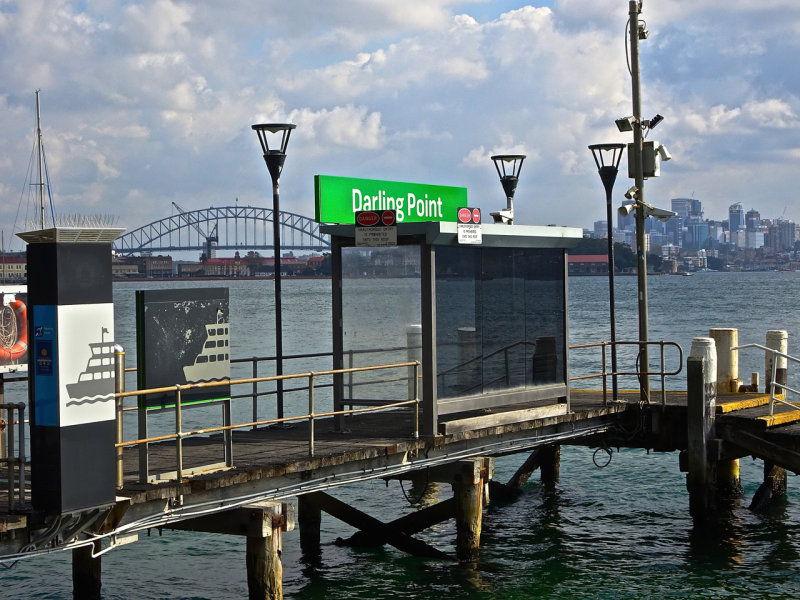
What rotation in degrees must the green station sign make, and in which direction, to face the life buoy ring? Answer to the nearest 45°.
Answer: approximately 90° to its right

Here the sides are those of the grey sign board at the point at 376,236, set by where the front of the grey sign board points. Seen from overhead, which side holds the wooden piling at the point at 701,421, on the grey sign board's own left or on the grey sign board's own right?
on the grey sign board's own left

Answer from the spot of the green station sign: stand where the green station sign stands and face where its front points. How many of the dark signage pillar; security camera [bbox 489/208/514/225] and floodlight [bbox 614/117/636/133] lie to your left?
2

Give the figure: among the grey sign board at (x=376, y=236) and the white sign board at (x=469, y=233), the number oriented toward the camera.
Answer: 2

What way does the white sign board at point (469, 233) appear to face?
toward the camera

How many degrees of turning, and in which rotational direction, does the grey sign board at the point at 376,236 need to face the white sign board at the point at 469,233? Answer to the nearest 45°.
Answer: approximately 90° to its left

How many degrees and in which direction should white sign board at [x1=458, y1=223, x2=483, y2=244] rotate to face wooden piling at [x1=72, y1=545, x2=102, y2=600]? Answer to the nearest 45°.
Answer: approximately 90° to its right

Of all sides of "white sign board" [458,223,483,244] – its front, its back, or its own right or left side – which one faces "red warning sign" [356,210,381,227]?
right

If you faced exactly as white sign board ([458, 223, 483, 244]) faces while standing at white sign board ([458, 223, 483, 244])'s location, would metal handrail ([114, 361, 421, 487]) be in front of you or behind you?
in front

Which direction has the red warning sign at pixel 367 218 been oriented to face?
toward the camera

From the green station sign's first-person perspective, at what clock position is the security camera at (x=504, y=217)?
The security camera is roughly at 9 o'clock from the green station sign.
